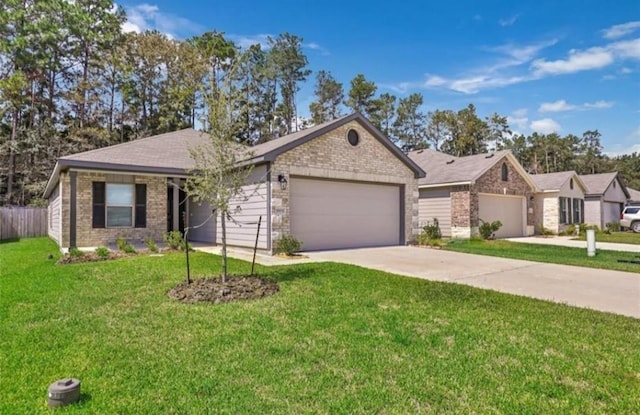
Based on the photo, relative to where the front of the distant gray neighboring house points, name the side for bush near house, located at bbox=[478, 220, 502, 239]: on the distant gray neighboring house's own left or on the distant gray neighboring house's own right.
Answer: on the distant gray neighboring house's own right

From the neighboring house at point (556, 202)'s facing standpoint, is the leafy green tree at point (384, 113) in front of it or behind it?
behind

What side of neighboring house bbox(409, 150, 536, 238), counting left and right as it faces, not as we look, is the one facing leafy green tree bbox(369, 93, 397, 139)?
back

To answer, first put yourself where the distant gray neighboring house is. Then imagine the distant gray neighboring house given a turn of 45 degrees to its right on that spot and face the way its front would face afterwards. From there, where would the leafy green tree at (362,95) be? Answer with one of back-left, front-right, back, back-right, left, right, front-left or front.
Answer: right

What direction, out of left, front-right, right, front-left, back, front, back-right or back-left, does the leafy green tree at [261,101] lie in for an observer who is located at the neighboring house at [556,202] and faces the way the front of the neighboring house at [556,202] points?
back-right

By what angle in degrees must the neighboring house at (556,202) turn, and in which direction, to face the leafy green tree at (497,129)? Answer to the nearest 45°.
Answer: approximately 135° to its left
